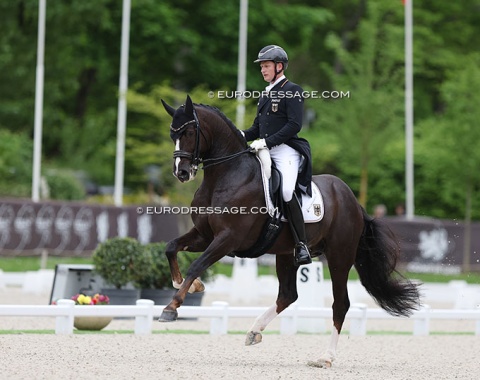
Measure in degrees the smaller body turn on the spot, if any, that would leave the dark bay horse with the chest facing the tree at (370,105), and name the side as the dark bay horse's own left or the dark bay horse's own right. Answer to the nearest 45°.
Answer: approximately 135° to the dark bay horse's own right

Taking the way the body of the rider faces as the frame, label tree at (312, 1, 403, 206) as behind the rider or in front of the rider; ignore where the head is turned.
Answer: behind

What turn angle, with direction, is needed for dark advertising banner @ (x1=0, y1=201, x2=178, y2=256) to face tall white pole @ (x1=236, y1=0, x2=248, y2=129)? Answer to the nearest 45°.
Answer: approximately 135° to its left

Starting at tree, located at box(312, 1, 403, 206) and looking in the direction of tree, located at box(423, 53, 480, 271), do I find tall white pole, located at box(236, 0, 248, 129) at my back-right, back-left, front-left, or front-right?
back-right

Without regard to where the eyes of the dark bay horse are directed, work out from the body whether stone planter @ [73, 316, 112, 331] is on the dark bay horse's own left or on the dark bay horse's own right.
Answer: on the dark bay horse's own right

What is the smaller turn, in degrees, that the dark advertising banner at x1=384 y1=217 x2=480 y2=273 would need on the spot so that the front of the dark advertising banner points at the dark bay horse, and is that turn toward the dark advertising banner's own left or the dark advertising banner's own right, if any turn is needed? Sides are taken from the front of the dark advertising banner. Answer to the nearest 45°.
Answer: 0° — it already faces it

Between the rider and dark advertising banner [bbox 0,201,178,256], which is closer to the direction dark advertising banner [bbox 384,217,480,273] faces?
the rider

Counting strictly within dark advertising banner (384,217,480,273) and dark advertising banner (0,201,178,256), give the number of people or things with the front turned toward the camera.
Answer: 2

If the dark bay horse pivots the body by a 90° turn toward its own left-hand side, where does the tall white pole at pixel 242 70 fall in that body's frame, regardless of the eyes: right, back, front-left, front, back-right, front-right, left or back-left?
back-left

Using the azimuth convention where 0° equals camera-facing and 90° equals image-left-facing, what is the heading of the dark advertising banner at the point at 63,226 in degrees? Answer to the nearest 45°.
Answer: approximately 0°

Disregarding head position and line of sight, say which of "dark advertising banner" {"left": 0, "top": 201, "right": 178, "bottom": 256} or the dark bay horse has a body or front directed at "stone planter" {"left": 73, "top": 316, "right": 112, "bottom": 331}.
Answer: the dark advertising banner

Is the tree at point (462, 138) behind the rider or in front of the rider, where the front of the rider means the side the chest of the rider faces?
behind
